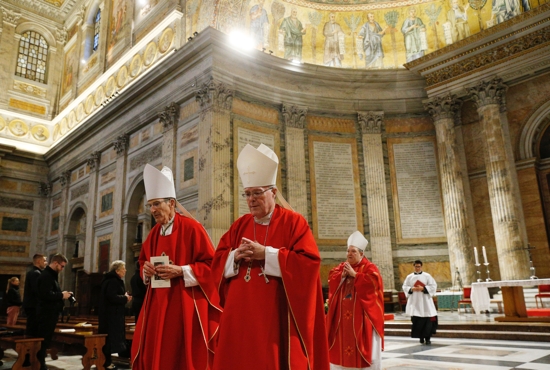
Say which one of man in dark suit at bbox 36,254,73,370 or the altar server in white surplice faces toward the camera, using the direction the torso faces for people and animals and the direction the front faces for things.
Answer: the altar server in white surplice

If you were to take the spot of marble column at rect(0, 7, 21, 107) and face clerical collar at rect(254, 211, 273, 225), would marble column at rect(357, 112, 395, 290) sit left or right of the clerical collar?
left

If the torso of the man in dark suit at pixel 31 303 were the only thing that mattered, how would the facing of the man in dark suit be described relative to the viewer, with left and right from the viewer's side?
facing to the right of the viewer

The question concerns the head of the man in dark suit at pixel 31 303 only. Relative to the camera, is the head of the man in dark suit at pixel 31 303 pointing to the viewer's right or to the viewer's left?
to the viewer's right

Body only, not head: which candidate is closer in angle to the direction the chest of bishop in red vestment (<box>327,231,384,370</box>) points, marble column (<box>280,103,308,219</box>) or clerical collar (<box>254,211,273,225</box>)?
the clerical collar

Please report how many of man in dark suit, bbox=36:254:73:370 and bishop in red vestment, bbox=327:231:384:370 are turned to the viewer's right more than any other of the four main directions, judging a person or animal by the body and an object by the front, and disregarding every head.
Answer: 1

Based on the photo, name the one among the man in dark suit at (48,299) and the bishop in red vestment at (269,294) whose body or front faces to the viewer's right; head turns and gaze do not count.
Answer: the man in dark suit

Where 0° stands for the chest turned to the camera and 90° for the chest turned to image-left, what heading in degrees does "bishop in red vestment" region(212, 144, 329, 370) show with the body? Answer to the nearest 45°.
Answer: approximately 45°

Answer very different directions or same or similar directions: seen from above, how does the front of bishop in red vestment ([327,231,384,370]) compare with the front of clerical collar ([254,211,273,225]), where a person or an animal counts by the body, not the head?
same or similar directions

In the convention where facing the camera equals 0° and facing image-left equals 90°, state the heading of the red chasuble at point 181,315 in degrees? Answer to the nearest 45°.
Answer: approximately 45°

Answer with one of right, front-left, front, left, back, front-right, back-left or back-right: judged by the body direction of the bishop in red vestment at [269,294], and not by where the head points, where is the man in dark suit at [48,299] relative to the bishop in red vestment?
right

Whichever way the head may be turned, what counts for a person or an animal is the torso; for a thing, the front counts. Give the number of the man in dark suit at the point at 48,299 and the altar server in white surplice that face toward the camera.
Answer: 1

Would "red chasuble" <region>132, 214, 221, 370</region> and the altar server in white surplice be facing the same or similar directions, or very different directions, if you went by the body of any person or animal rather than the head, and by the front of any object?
same or similar directions

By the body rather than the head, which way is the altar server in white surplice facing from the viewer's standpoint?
toward the camera

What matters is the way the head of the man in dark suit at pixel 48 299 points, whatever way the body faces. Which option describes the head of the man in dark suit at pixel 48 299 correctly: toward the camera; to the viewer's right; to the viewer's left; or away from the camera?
to the viewer's right

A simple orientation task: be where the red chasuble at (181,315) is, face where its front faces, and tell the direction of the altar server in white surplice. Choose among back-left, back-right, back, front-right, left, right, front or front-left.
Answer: back
